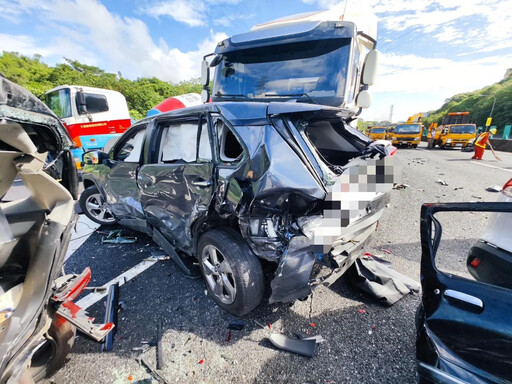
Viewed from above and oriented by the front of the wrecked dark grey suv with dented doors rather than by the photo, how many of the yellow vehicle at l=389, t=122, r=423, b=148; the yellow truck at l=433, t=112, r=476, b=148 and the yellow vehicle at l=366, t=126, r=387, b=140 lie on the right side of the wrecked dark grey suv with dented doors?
3

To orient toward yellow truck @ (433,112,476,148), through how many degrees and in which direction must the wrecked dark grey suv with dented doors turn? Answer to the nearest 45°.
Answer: approximately 90° to its right

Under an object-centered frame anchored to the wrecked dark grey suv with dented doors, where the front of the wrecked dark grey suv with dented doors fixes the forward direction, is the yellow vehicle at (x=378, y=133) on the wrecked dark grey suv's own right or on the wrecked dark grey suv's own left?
on the wrecked dark grey suv's own right

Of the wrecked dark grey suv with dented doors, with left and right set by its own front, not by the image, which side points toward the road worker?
right

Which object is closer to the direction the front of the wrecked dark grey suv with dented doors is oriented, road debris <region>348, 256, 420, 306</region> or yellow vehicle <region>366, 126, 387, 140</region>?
the yellow vehicle

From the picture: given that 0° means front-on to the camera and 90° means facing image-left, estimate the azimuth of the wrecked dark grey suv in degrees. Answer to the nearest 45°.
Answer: approximately 135°

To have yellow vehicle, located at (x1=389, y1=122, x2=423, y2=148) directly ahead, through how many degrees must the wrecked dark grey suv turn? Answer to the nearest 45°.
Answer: approximately 90° to its right

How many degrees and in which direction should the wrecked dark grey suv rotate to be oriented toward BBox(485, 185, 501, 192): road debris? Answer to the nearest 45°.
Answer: approximately 90° to its right

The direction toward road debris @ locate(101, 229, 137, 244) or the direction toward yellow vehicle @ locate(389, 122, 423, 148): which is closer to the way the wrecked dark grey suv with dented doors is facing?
the road debris
